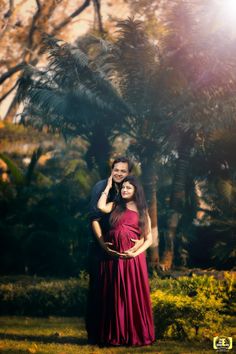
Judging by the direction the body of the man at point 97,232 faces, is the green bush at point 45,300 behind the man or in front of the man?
behind

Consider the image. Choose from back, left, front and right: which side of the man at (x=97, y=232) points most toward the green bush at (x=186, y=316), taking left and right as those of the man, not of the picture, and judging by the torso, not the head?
left

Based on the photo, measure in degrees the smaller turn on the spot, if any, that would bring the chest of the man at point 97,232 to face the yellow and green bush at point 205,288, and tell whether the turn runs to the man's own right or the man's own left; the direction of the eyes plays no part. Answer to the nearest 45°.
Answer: approximately 90° to the man's own left

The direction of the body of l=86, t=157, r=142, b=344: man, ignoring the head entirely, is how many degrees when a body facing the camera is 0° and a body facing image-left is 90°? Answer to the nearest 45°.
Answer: approximately 315°

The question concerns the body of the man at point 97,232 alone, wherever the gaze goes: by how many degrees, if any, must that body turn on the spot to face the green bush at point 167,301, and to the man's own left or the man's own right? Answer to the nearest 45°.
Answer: approximately 90° to the man's own left

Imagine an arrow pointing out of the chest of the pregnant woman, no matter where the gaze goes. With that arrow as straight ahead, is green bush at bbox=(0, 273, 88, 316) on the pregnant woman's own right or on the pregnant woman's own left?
on the pregnant woman's own right

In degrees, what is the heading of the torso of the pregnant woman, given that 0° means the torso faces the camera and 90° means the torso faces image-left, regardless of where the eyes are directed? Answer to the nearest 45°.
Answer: approximately 45°

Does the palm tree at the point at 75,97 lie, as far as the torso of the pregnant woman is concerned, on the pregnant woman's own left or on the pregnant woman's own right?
on the pregnant woman's own right
